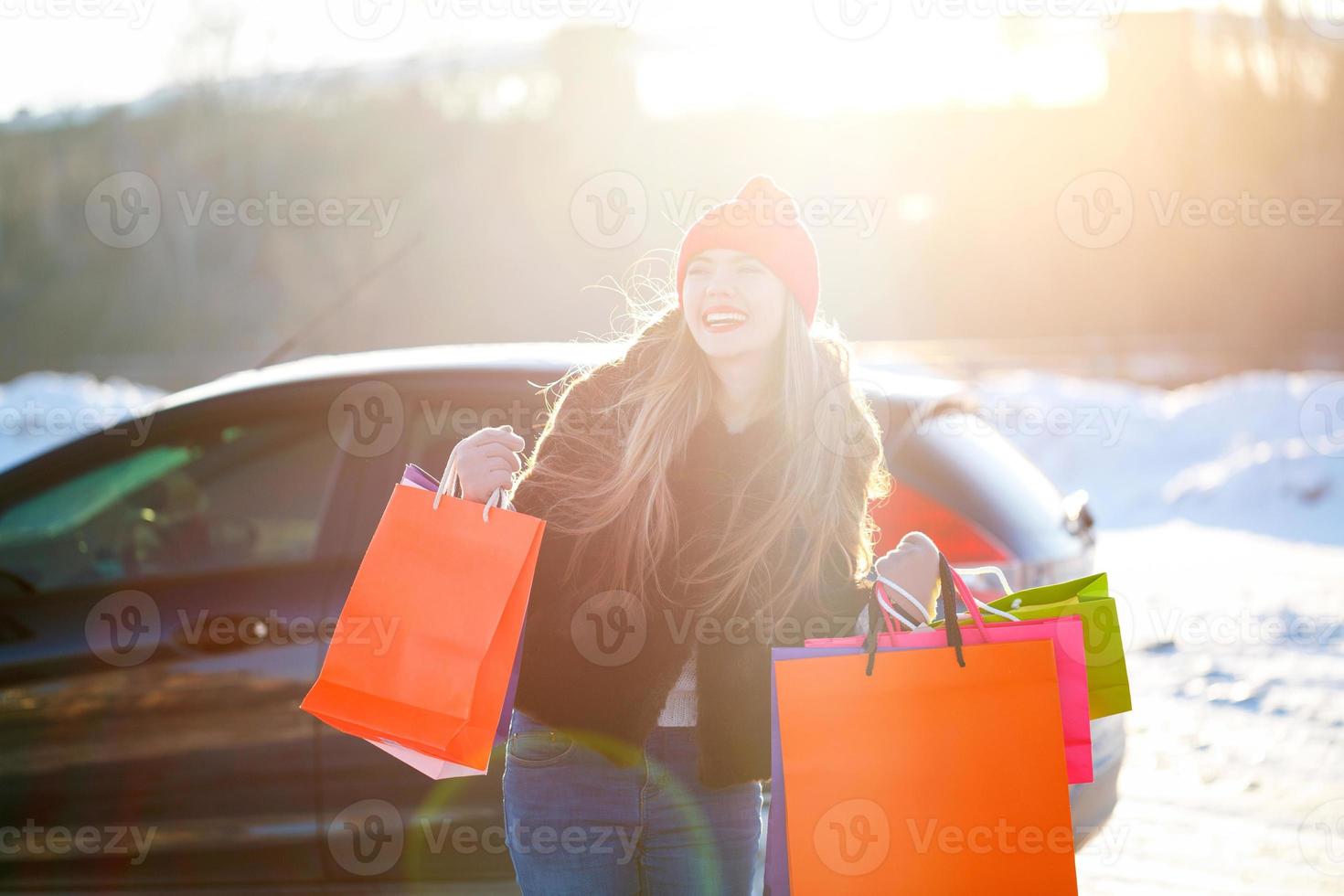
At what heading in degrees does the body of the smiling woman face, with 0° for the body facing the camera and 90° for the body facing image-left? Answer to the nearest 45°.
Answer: approximately 0°

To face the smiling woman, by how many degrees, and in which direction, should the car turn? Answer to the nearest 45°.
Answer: approximately 135° to its left

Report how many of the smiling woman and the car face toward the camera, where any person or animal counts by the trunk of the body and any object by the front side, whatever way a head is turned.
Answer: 1

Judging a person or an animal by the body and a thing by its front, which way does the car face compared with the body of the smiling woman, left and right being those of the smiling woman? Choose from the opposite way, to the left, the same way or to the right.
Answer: to the right

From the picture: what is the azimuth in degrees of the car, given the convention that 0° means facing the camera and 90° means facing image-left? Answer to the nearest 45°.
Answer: approximately 90°

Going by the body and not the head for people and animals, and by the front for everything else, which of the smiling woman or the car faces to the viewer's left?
the car
